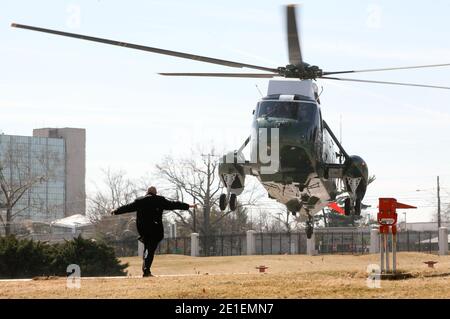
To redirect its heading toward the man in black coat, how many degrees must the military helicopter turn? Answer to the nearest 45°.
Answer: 0° — it already faces them

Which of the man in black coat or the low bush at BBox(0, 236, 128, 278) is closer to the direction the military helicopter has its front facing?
the man in black coat

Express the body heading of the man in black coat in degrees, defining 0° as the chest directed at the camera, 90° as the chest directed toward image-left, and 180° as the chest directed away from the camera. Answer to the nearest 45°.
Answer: approximately 180°

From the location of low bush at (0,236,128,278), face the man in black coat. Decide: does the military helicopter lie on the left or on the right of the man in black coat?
left

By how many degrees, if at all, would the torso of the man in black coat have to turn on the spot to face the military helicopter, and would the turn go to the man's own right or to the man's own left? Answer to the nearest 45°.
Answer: approximately 45° to the man's own right

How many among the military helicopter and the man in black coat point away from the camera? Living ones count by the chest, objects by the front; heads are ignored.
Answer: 1

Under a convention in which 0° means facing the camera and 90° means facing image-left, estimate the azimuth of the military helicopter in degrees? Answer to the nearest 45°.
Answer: approximately 0°

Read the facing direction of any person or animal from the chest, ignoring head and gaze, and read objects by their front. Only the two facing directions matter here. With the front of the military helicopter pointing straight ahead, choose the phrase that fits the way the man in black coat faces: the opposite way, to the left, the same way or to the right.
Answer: the opposite way
